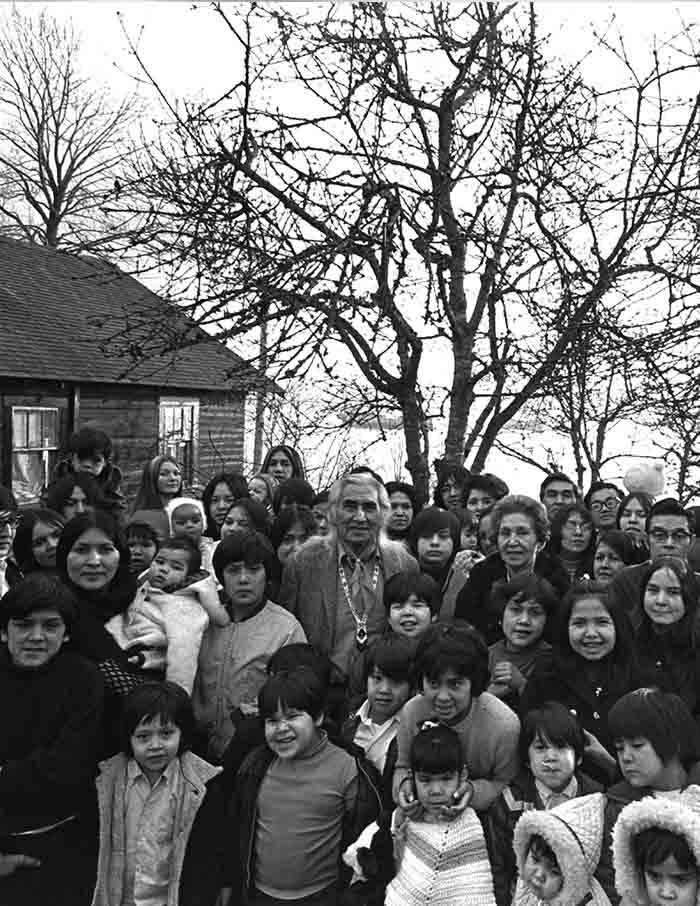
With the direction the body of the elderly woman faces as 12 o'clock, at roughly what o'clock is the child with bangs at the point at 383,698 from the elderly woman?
The child with bangs is roughly at 1 o'clock from the elderly woman.

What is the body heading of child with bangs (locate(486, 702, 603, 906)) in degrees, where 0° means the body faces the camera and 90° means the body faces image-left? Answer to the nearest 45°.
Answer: approximately 0°

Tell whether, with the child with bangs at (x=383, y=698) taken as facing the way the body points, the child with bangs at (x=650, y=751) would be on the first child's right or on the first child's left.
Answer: on the first child's left

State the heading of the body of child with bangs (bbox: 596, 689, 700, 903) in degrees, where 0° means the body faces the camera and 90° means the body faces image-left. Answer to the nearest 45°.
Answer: approximately 45°

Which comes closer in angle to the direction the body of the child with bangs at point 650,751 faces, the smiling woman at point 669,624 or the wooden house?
the wooden house

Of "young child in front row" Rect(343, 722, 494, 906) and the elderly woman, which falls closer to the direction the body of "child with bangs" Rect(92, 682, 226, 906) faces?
the young child in front row

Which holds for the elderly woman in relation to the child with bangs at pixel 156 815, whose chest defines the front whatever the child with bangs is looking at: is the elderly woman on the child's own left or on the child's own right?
on the child's own left
